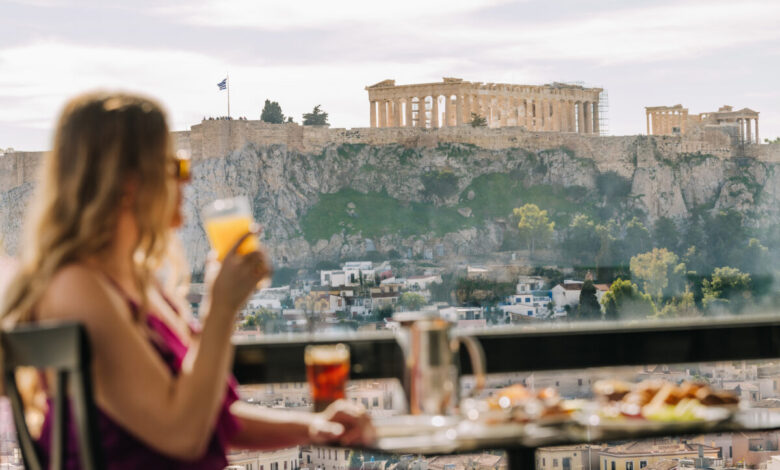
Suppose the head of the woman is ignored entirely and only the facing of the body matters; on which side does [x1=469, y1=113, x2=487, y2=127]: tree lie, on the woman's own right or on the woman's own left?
on the woman's own left

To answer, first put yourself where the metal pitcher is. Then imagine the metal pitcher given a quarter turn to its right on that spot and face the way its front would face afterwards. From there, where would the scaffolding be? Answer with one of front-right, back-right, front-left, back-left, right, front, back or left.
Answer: front

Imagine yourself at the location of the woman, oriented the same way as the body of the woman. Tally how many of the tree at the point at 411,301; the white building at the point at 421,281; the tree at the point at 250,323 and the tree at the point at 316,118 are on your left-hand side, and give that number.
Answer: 4

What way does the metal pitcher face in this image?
to the viewer's left

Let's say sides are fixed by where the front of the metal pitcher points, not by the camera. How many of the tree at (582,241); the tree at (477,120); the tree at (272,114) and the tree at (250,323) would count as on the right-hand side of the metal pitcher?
4

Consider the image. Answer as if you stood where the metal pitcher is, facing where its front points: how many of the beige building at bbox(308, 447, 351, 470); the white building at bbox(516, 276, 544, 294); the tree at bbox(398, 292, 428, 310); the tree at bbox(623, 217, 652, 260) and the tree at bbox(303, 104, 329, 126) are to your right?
5

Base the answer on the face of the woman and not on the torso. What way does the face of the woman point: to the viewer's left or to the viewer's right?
to the viewer's right

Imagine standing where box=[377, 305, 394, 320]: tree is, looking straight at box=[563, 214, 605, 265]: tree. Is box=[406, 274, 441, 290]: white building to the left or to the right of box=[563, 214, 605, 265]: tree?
left

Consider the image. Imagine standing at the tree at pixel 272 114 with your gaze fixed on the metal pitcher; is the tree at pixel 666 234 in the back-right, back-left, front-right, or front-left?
front-left

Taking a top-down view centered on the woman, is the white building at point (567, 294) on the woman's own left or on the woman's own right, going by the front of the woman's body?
on the woman's own left

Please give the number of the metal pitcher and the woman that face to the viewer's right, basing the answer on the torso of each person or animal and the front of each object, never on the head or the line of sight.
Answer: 1

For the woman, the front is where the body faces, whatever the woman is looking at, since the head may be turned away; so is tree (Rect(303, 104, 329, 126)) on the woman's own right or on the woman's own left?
on the woman's own left

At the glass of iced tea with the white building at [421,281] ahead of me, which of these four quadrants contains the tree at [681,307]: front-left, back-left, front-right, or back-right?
front-right

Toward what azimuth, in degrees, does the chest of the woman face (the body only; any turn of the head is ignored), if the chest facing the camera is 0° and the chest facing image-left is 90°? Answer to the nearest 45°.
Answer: approximately 270°

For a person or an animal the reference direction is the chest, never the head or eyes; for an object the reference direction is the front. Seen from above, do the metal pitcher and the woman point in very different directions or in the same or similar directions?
very different directions

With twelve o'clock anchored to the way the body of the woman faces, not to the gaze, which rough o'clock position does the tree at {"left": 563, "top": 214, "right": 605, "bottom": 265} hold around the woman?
The tree is roughly at 10 o'clock from the woman.
